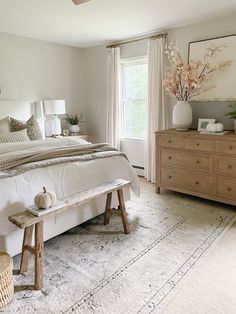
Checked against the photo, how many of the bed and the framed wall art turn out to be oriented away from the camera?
0

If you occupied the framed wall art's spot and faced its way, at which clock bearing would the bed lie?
The bed is roughly at 12 o'clock from the framed wall art.

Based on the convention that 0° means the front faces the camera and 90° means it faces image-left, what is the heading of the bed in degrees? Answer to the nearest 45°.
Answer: approximately 315°

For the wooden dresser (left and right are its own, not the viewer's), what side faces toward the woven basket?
front

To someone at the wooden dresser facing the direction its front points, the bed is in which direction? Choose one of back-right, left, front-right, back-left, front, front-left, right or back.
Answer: front

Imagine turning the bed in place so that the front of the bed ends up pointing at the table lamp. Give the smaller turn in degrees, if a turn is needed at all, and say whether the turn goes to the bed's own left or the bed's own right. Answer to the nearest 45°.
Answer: approximately 135° to the bed's own left

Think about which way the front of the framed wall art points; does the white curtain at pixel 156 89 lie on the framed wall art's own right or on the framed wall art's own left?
on the framed wall art's own right

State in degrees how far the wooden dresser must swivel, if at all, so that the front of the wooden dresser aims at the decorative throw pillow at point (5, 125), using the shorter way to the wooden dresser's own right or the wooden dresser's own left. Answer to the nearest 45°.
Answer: approximately 45° to the wooden dresser's own right

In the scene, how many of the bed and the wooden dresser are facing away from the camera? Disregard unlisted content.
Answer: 0

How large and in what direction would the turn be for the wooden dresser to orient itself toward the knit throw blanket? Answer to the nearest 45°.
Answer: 0° — it already faces it

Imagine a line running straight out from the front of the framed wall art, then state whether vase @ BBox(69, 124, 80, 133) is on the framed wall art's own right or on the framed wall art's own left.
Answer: on the framed wall art's own right

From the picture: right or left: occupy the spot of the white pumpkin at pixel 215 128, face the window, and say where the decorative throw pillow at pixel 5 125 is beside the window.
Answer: left

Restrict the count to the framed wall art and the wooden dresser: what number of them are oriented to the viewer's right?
0

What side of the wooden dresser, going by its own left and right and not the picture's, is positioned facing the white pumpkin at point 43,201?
front

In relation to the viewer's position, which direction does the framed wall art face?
facing the viewer and to the left of the viewer
